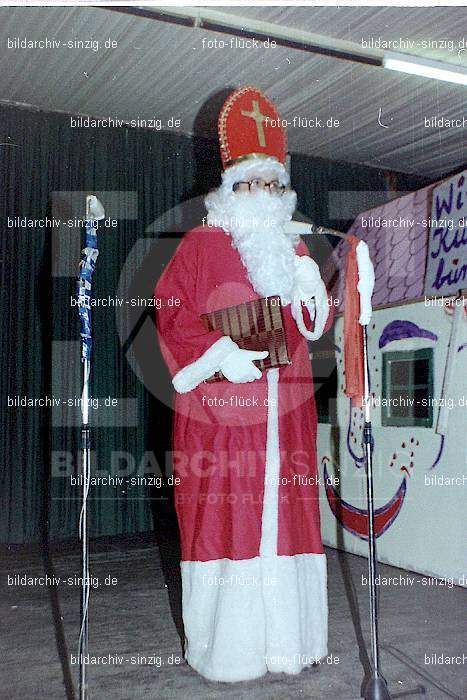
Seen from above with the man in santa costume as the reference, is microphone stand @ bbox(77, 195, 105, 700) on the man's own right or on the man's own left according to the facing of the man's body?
on the man's own right

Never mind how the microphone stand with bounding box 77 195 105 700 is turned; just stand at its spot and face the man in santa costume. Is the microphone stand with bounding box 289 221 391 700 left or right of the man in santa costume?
right

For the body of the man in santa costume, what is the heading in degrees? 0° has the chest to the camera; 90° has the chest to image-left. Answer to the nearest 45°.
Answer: approximately 315°

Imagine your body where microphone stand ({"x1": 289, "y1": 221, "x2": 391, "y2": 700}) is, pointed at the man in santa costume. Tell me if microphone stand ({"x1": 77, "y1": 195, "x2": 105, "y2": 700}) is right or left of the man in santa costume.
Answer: left
